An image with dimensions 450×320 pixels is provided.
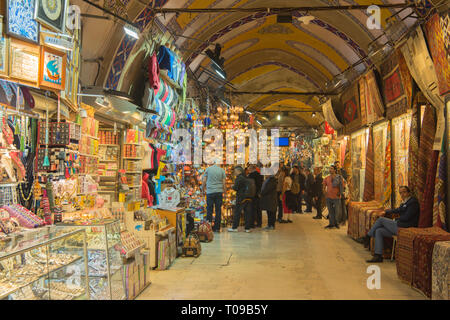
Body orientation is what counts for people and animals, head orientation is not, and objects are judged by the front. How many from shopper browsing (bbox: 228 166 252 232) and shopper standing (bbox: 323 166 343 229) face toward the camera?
1

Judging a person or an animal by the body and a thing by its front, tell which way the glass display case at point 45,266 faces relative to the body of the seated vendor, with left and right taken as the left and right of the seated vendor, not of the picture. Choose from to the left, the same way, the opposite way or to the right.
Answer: the opposite way

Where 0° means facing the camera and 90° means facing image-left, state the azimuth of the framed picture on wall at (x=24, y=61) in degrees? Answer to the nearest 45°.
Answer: approximately 315°

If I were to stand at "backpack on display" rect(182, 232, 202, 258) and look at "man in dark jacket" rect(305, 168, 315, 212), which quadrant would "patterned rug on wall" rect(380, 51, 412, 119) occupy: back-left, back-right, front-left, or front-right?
front-right

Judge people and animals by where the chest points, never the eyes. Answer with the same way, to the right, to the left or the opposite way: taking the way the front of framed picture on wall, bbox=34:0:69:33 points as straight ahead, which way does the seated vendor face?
the opposite way

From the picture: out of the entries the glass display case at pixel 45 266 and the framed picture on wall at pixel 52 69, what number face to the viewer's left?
0

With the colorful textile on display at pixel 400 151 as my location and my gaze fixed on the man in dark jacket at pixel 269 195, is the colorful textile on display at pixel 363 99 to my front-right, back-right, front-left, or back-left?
front-right

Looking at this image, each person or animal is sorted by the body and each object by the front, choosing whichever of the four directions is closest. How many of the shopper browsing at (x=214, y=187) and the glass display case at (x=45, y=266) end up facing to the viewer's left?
0

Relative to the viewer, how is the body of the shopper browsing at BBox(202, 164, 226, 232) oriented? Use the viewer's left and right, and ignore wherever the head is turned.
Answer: facing away from the viewer

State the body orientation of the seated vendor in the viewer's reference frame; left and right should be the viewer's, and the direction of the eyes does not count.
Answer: facing to the left of the viewer

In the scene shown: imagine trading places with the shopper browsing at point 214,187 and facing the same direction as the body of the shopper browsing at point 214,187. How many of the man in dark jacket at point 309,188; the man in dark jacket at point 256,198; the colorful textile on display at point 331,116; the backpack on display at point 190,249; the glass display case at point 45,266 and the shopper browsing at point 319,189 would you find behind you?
2

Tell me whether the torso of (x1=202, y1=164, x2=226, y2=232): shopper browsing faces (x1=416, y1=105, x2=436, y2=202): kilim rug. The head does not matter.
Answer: no
